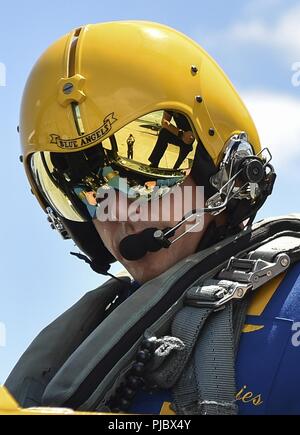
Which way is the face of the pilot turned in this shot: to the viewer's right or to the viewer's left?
to the viewer's left

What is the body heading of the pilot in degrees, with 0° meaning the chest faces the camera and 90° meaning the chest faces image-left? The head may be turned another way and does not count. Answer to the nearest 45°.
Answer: approximately 45°
